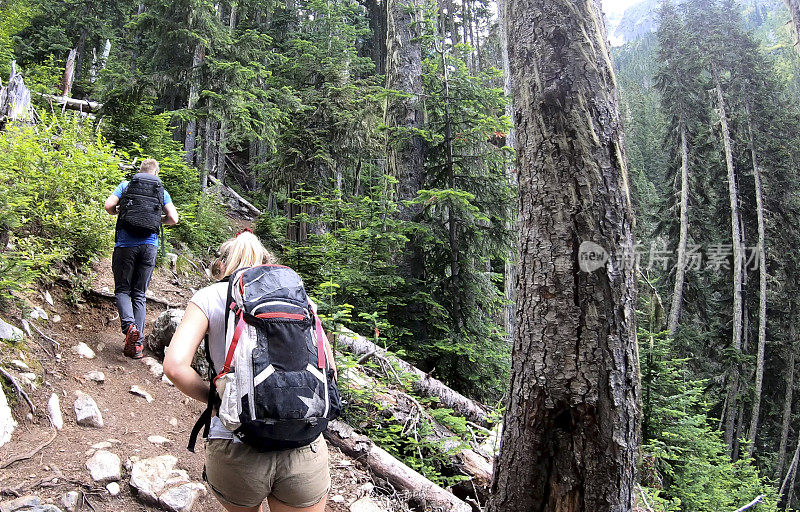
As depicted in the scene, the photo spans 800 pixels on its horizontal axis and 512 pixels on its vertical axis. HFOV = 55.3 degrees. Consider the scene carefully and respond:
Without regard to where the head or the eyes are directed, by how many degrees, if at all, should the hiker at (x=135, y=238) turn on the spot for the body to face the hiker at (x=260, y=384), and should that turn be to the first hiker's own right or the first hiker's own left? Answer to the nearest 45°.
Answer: approximately 180°

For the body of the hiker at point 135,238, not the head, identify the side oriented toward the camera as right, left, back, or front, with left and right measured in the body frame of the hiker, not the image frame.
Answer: back

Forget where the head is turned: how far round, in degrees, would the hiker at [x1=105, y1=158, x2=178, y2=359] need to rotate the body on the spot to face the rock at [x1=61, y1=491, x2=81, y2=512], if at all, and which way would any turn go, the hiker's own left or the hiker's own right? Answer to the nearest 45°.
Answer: approximately 180°

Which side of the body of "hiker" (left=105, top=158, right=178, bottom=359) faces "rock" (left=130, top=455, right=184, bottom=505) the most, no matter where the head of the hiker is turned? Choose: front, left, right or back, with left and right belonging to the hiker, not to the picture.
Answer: back

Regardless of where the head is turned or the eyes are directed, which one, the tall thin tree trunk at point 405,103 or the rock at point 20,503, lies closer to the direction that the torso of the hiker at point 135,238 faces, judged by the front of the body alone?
the tall thin tree trunk

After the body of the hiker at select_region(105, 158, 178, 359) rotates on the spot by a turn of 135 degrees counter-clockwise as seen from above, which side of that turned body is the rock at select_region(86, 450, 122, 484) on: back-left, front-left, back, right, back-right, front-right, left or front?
front-left

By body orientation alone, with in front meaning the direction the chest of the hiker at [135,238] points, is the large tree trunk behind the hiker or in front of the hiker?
behind

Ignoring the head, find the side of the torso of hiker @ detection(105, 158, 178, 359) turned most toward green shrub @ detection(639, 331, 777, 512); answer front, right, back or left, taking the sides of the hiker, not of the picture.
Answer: right

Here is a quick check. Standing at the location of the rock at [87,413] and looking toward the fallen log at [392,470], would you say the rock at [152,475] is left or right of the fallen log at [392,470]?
right

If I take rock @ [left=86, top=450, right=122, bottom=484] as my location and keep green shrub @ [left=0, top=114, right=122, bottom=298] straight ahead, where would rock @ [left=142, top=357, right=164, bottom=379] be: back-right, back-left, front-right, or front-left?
front-right

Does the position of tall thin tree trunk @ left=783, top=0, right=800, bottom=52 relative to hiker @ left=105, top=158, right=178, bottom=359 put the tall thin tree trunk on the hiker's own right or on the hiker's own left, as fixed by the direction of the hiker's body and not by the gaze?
on the hiker's own right
